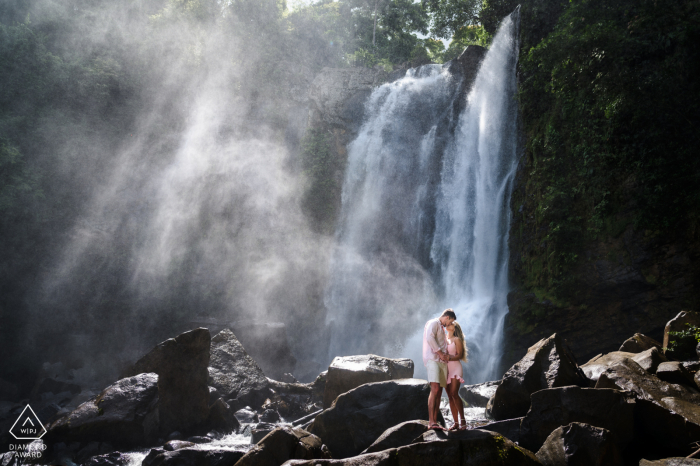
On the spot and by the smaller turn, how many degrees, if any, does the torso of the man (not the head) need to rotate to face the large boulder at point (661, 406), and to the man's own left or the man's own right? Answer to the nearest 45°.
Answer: approximately 45° to the man's own left

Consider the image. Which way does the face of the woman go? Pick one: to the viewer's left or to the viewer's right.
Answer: to the viewer's left

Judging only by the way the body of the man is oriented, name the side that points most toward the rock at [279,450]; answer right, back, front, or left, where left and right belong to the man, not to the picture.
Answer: back

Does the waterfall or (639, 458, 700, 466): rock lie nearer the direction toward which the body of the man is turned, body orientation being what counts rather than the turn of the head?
the rock

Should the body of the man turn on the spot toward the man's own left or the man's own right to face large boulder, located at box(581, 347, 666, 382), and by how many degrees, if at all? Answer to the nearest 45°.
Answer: approximately 45° to the man's own left

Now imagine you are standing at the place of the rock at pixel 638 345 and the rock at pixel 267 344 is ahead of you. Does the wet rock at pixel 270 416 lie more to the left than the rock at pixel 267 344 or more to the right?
left

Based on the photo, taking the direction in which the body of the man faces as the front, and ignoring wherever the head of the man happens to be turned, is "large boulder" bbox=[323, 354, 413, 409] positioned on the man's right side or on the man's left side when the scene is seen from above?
on the man's left side

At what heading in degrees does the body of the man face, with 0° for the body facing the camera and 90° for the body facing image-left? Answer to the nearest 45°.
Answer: approximately 270°
